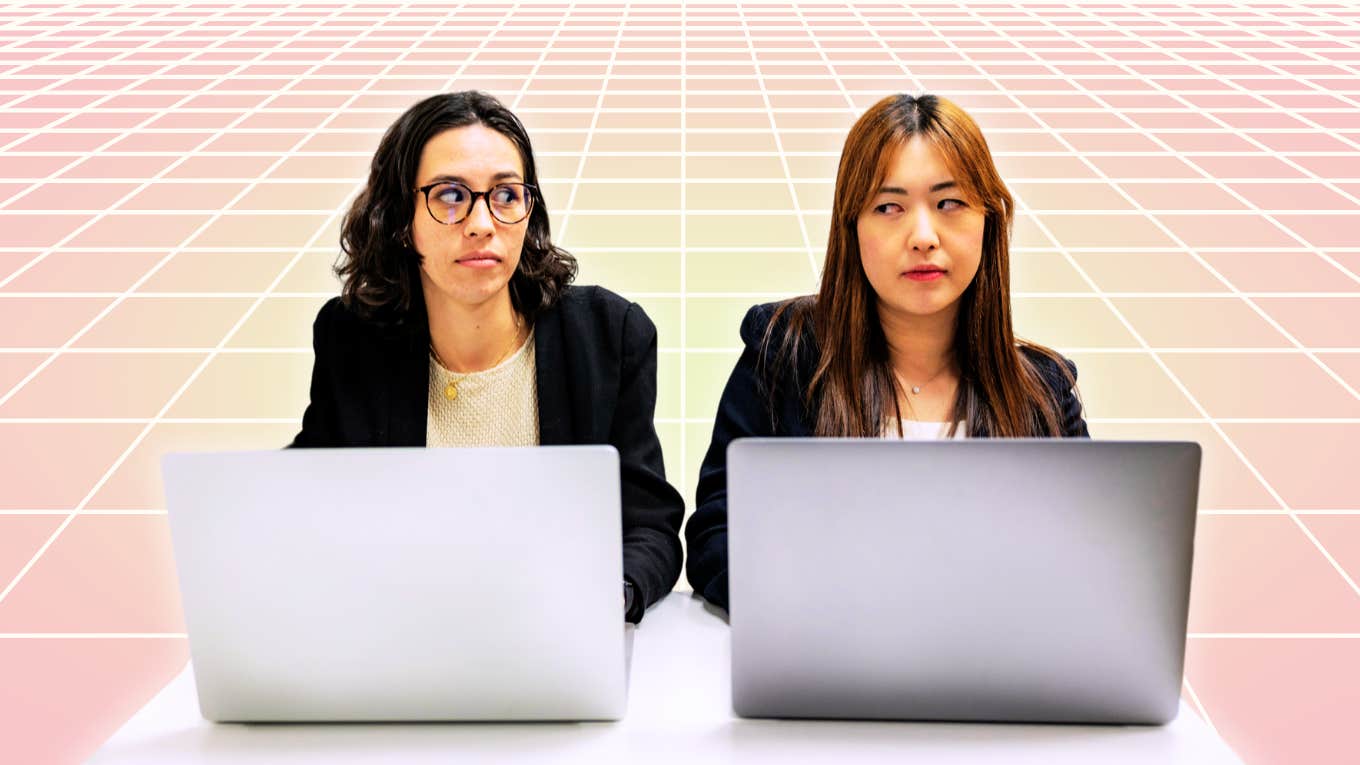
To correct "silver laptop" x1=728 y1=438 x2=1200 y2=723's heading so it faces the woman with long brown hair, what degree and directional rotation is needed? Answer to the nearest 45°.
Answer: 0° — it already faces them

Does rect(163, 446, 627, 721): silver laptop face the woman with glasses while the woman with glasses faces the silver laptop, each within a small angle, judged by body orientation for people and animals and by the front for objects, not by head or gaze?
yes

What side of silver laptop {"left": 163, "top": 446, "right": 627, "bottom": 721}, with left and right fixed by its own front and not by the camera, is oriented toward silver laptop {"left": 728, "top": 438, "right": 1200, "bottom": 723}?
right

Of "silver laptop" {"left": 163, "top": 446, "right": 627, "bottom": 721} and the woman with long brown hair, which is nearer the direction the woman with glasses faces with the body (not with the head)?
the silver laptop

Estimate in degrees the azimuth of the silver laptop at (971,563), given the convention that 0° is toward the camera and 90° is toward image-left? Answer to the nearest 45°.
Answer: approximately 180°

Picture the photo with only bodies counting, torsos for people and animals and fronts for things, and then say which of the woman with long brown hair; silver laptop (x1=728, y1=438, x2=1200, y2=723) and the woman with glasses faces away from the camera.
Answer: the silver laptop

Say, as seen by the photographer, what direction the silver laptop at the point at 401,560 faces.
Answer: facing away from the viewer

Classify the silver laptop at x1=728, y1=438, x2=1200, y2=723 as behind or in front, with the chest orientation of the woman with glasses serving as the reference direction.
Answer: in front

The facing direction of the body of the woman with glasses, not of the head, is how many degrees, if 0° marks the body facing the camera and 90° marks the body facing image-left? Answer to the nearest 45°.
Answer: approximately 0°

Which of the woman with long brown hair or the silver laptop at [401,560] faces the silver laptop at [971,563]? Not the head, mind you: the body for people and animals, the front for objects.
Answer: the woman with long brown hair

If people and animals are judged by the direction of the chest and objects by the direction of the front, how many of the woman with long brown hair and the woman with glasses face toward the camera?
2

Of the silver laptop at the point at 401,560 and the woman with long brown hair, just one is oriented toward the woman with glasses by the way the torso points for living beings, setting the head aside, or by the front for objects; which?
the silver laptop

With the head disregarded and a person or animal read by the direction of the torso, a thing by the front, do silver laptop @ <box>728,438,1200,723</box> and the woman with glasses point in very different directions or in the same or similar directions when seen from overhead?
very different directions
